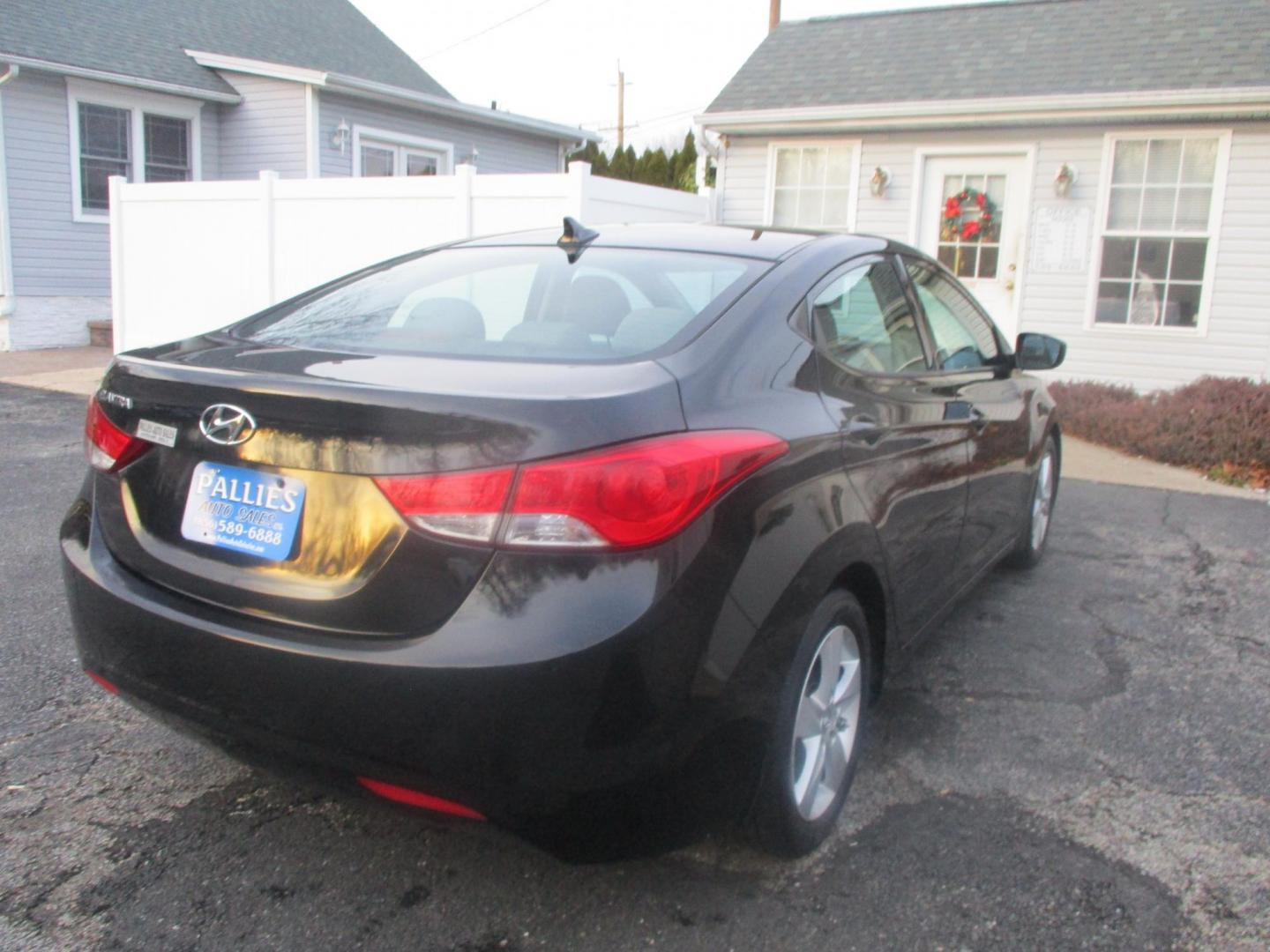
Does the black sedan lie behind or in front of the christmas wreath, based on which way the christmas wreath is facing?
in front

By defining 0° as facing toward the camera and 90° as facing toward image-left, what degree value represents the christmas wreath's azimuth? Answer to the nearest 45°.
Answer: approximately 0°

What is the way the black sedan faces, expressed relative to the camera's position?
facing away from the viewer and to the right of the viewer

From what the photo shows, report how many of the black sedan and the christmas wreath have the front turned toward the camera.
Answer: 1

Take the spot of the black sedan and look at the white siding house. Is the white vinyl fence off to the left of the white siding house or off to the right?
left

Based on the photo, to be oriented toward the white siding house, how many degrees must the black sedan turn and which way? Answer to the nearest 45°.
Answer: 0° — it already faces it

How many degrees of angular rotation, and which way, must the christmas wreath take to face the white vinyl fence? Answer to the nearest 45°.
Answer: approximately 90° to its right

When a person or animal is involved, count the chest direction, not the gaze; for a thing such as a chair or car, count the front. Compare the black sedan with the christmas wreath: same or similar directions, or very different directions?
very different directions

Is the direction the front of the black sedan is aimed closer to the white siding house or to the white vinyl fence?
the white siding house

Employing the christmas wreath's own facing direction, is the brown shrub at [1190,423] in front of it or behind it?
in front

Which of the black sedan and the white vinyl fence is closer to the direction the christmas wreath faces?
the black sedan
